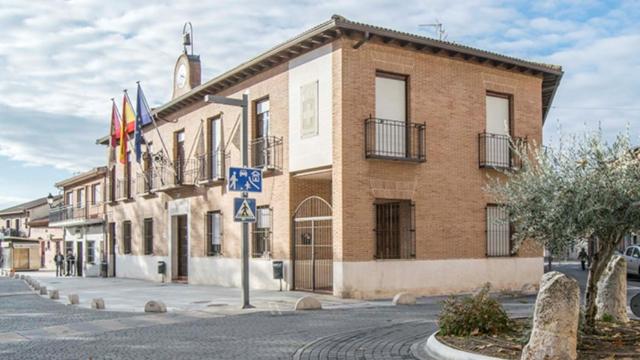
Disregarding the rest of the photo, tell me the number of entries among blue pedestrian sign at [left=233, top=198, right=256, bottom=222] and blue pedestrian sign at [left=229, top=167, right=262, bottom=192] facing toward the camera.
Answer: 2

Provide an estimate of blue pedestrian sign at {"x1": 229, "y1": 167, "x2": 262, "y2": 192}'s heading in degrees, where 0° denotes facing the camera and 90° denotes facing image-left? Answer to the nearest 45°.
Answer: approximately 0°

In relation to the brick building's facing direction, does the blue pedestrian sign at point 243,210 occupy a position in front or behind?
in front

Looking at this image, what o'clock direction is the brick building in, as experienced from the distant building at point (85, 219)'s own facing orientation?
The brick building is roughly at 10 o'clock from the distant building.

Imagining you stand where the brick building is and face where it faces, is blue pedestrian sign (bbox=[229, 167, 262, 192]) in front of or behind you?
in front

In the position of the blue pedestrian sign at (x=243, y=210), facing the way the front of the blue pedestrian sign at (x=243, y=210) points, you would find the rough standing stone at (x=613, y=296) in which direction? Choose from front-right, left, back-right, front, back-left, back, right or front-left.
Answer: front-left

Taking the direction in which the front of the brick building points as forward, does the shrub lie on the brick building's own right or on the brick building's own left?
on the brick building's own left

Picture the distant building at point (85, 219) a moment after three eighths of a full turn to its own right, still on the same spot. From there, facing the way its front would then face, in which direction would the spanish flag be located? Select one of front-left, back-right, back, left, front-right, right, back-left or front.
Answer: back

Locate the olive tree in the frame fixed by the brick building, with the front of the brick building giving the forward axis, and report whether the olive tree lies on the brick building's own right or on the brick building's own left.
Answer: on the brick building's own left

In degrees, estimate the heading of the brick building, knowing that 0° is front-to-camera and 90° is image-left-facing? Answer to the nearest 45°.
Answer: approximately 45°

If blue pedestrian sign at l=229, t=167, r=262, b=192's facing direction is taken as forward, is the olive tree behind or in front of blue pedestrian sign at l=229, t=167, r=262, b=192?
in front
